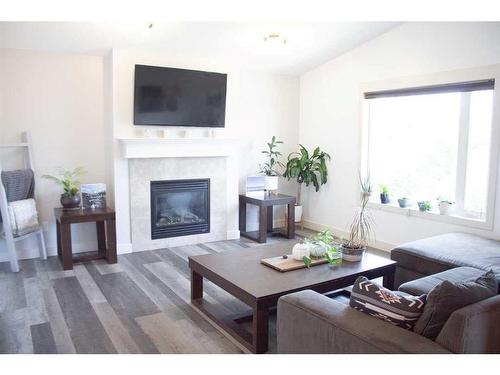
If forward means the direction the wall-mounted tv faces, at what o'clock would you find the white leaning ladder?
The white leaning ladder is roughly at 4 o'clock from the wall-mounted tv.

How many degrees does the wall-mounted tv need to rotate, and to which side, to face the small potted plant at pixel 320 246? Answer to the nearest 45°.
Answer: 0° — it already faces it

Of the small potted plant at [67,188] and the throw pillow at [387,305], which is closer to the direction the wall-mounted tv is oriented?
the throw pillow

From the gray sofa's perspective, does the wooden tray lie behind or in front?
in front

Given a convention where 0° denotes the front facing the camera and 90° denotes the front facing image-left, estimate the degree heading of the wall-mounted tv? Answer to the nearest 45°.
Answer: approximately 315°

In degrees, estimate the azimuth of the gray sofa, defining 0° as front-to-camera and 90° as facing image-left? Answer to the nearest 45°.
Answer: approximately 135°

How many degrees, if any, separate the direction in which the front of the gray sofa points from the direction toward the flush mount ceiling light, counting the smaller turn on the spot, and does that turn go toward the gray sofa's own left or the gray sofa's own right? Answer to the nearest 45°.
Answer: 0° — it already faces it

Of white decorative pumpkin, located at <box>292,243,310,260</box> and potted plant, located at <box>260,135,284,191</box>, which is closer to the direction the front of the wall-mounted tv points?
the white decorative pumpkin

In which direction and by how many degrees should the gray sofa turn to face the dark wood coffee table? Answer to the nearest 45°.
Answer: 0° — it already faces it

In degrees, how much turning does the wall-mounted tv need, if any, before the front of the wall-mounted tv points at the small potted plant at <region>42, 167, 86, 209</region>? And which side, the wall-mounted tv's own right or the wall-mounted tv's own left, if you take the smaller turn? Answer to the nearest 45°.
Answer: approximately 135° to the wall-mounted tv's own right
